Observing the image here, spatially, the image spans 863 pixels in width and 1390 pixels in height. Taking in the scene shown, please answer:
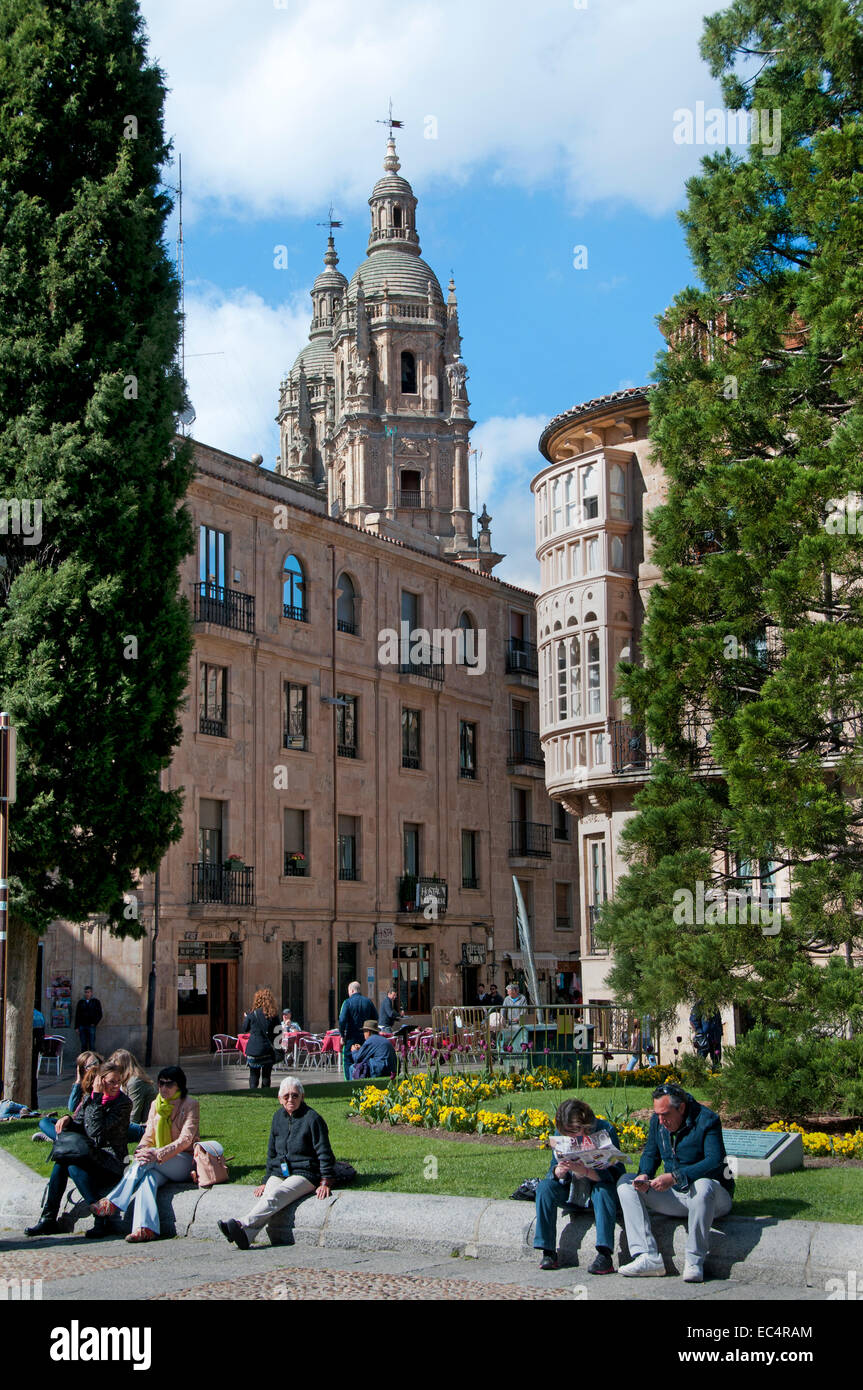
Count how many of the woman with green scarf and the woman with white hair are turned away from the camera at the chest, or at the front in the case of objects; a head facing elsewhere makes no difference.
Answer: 0

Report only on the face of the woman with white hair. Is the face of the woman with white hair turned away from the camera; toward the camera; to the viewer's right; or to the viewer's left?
toward the camera

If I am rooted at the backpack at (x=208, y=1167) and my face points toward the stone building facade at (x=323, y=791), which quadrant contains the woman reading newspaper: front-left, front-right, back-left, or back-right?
back-right

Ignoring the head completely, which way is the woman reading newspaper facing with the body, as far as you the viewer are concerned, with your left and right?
facing the viewer

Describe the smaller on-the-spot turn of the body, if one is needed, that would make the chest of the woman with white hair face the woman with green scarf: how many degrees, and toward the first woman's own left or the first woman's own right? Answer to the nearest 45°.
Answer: approximately 90° to the first woman's own right

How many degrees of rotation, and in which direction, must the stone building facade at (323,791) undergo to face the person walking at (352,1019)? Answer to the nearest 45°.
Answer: approximately 45° to its right

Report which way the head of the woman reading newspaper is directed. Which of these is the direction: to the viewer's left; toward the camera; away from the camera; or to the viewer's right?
toward the camera

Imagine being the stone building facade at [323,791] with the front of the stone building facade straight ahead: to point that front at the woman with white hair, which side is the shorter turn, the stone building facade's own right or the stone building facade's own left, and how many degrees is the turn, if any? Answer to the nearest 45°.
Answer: approximately 45° to the stone building facade's own right
